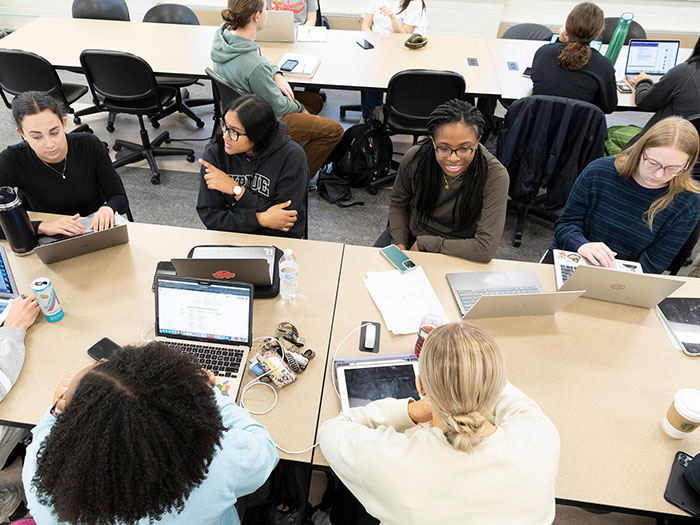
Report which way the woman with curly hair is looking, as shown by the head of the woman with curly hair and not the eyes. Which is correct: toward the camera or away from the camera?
away from the camera

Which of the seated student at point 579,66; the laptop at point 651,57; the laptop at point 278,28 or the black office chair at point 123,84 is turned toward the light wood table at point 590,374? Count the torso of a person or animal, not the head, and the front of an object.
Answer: the laptop at point 651,57

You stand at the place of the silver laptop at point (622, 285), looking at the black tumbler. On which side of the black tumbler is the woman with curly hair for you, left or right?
left

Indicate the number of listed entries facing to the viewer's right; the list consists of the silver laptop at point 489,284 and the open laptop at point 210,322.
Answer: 0

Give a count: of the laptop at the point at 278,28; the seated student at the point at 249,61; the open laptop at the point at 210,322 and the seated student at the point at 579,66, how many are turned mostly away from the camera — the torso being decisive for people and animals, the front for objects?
2

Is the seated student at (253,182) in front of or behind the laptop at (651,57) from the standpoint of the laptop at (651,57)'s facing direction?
in front

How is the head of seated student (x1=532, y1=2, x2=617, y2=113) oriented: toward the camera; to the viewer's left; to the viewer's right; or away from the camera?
away from the camera

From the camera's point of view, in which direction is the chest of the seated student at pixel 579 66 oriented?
away from the camera

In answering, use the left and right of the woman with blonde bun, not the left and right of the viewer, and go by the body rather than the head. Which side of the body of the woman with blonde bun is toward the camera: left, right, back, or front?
back

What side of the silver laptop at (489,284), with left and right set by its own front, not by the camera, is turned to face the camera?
back
